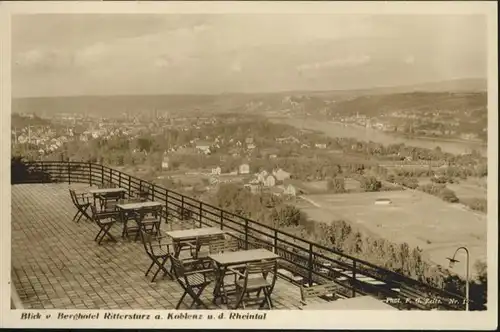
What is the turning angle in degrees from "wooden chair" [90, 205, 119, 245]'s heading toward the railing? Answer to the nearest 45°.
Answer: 0° — it already faces it

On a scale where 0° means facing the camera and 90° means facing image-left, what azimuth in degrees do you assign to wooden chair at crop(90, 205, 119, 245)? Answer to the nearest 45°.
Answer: approximately 270°

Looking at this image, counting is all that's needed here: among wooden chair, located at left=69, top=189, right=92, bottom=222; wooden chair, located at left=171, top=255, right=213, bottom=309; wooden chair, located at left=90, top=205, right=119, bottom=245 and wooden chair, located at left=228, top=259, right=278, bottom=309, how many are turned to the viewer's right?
3

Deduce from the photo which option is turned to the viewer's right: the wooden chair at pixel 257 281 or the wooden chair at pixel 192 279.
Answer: the wooden chair at pixel 192 279

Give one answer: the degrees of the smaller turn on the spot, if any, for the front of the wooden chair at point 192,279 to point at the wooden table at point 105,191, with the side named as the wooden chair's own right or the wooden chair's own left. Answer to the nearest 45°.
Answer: approximately 135° to the wooden chair's own left

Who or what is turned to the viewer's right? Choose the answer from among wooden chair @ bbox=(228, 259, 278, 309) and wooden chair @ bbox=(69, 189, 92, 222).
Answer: wooden chair @ bbox=(69, 189, 92, 222)

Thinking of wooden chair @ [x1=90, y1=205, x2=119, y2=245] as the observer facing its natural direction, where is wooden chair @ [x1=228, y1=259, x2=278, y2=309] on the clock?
wooden chair @ [x1=228, y1=259, x2=278, y2=309] is roughly at 1 o'clock from wooden chair @ [x1=90, y1=205, x2=119, y2=245].

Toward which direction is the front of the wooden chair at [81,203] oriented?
to the viewer's right

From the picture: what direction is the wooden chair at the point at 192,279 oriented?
to the viewer's right

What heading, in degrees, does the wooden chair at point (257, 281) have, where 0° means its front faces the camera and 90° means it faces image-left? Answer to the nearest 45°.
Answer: approximately 135°
